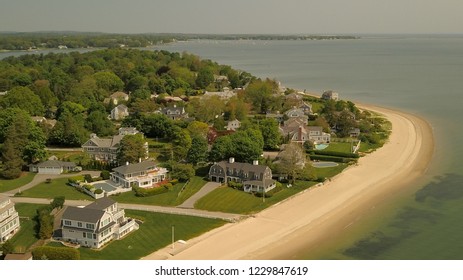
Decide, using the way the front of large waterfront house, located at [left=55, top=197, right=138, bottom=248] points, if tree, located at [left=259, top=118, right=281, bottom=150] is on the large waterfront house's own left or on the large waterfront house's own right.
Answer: on the large waterfront house's own left

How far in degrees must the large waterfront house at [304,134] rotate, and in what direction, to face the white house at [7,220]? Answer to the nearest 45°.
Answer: approximately 90° to its right

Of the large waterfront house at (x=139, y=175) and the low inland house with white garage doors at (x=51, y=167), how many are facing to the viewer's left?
0

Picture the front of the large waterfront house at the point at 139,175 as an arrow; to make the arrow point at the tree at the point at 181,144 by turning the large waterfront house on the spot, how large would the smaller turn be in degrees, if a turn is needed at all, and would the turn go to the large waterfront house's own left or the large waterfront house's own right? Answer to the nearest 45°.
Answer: approximately 90° to the large waterfront house's own left

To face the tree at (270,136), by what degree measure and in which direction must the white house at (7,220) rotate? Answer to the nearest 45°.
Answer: approximately 90° to its left

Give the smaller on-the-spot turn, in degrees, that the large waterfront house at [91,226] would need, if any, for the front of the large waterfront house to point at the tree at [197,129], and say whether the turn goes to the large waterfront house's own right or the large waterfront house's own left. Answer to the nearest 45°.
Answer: approximately 90° to the large waterfront house's own left

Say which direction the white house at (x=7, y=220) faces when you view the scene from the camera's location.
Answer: facing the viewer and to the right of the viewer

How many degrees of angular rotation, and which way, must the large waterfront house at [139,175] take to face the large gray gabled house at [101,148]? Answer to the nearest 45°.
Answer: approximately 135° to its left

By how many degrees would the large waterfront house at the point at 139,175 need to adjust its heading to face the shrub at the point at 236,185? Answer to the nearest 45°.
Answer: approximately 45° to its left
